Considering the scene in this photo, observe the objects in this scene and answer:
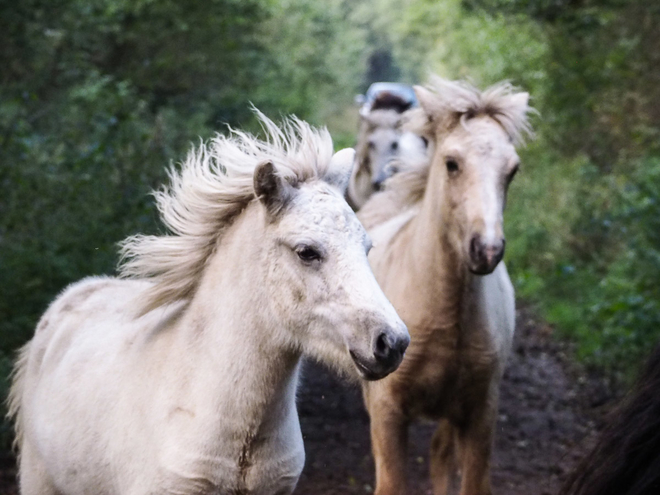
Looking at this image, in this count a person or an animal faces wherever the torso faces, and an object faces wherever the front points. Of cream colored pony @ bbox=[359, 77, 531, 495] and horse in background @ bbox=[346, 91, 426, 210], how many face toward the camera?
2

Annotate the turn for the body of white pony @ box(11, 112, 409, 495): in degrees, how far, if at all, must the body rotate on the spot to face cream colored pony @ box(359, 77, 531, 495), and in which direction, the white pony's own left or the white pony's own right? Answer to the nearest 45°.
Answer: approximately 90° to the white pony's own left

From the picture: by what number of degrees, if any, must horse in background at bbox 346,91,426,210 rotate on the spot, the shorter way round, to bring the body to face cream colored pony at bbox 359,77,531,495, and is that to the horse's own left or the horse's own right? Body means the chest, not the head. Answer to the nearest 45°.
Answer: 0° — it already faces it

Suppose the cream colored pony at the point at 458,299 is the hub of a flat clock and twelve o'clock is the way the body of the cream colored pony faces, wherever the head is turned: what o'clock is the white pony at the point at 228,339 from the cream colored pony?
The white pony is roughly at 1 o'clock from the cream colored pony.

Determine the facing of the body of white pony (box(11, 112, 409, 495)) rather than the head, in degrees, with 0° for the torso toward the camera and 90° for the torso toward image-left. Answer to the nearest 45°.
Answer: approximately 315°

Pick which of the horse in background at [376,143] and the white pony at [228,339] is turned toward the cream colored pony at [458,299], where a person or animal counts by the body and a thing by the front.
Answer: the horse in background

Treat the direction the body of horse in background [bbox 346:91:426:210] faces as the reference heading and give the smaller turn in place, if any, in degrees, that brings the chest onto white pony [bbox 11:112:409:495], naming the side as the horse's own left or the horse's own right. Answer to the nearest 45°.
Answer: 0° — it already faces it

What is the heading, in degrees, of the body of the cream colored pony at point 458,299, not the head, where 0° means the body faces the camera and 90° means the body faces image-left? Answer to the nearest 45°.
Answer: approximately 0°
